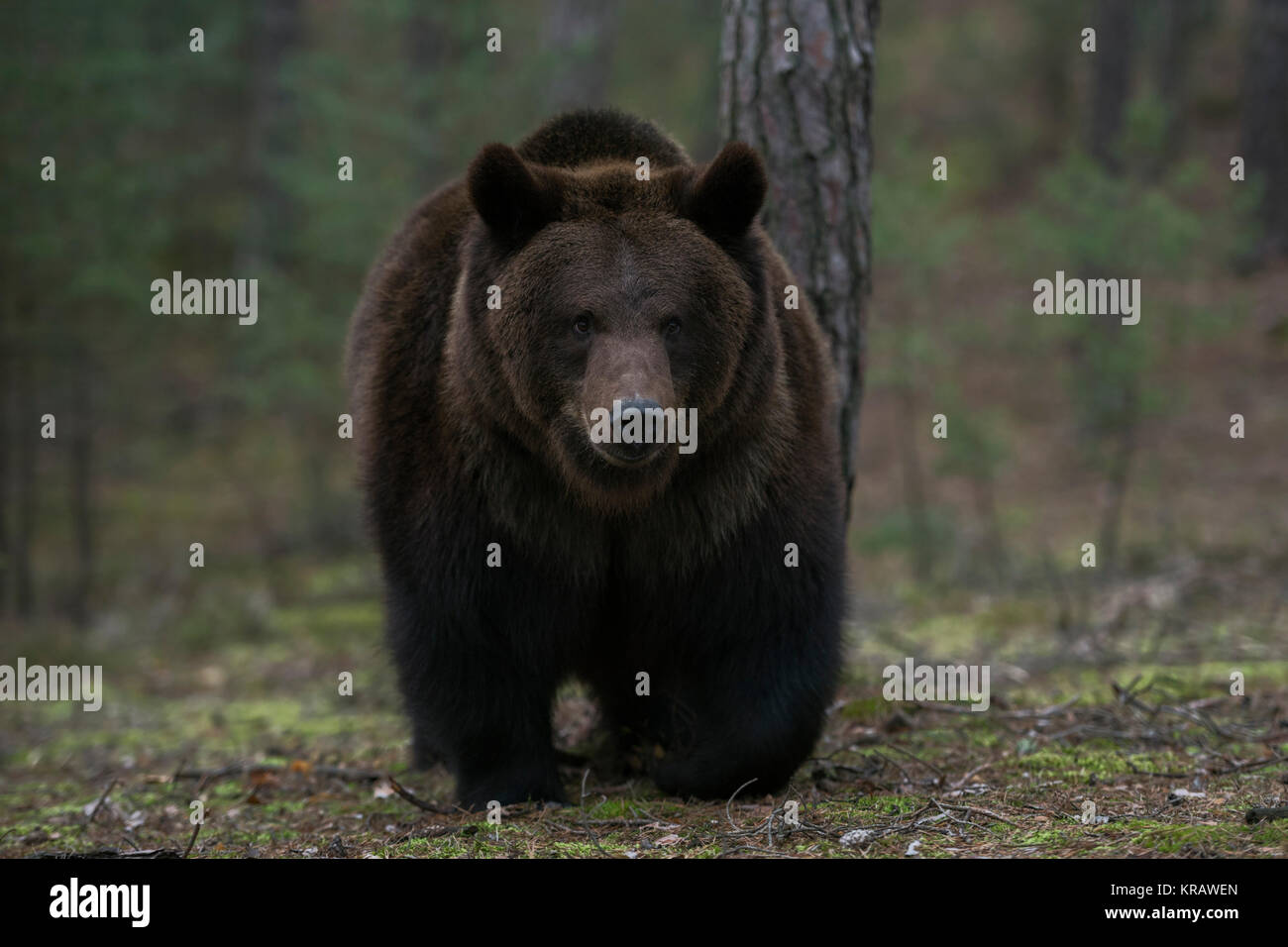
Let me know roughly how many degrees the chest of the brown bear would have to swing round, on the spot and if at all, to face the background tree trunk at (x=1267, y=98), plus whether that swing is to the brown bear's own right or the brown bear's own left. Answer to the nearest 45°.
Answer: approximately 135° to the brown bear's own left

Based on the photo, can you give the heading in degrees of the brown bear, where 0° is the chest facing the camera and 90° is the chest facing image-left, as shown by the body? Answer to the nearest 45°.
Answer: approximately 0°

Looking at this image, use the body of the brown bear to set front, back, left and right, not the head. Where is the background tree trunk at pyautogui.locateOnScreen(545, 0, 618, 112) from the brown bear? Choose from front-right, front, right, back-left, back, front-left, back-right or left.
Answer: back

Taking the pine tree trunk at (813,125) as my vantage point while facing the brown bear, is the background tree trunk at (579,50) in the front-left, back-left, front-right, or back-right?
back-right

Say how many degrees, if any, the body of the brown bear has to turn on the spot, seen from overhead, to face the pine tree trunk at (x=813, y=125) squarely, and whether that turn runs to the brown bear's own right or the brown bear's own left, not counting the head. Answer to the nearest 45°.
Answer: approximately 135° to the brown bear's own left

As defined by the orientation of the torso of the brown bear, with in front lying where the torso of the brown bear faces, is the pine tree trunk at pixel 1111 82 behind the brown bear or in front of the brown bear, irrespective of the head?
behind
